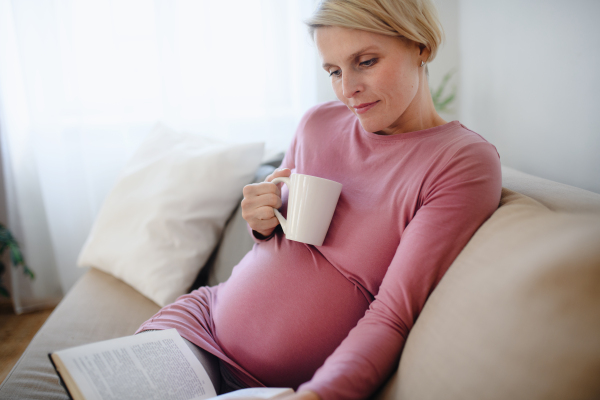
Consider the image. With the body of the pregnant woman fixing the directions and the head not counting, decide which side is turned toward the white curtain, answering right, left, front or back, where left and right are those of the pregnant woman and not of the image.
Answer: right

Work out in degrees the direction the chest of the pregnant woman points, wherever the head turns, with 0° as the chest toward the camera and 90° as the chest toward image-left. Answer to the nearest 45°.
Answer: approximately 45°

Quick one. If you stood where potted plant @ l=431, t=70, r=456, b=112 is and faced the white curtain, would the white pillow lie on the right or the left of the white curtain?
left

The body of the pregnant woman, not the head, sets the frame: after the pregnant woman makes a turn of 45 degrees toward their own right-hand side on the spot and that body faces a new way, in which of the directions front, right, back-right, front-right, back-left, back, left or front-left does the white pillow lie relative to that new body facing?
front-right

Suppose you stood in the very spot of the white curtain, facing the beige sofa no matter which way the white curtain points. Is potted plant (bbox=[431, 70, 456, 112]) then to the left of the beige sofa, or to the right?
left
